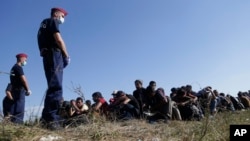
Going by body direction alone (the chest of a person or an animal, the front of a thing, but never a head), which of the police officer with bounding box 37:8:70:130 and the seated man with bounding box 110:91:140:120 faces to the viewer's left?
the seated man

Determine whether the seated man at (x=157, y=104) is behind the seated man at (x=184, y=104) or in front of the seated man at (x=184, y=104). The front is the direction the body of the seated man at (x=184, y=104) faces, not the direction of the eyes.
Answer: in front

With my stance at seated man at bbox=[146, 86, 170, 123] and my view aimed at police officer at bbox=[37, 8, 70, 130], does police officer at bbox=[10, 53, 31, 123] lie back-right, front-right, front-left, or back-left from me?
front-right

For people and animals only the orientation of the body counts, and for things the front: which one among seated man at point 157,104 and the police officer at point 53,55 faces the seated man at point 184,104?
the police officer

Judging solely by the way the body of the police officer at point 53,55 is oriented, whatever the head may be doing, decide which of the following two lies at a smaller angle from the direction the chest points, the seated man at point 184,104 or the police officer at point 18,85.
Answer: the seated man

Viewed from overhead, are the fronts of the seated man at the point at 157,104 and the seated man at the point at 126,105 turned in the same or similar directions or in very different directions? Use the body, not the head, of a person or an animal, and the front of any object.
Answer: same or similar directions

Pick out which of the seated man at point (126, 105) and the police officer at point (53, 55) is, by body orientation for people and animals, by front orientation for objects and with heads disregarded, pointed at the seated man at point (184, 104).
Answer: the police officer

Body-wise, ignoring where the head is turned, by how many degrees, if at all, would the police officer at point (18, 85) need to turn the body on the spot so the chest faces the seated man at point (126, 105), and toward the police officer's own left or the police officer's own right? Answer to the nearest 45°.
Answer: approximately 45° to the police officer's own left

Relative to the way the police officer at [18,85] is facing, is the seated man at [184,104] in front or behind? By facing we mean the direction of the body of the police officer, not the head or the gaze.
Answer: in front

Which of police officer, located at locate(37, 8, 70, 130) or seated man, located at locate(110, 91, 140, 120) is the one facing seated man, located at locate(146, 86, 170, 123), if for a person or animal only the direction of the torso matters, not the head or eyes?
the police officer

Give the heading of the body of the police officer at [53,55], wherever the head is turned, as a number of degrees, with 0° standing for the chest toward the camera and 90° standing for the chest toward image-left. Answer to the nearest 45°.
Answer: approximately 225°

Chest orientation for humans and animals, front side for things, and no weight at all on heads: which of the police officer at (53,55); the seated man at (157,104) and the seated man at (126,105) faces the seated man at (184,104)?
the police officer

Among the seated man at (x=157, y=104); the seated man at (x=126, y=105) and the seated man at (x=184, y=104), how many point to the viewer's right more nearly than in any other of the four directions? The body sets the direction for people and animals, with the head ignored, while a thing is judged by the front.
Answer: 0

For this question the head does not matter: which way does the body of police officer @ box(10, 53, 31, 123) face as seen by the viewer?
to the viewer's right

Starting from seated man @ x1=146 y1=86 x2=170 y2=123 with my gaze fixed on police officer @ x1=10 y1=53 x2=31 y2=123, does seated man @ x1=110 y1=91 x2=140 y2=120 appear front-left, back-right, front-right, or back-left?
front-right
